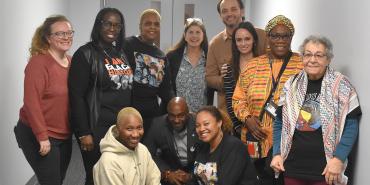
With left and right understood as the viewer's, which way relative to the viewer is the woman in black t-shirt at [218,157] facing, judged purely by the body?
facing the viewer and to the left of the viewer

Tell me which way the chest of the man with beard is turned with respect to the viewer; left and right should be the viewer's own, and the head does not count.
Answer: facing the viewer

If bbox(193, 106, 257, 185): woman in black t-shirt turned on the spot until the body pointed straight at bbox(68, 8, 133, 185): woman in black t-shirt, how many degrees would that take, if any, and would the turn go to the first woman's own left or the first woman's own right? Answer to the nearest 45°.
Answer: approximately 45° to the first woman's own right

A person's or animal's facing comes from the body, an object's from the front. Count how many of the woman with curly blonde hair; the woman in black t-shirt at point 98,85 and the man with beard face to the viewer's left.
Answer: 0

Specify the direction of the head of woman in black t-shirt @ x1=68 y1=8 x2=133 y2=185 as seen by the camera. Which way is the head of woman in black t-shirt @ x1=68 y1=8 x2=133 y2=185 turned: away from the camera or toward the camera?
toward the camera

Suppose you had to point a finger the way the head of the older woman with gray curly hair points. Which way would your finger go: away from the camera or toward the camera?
toward the camera

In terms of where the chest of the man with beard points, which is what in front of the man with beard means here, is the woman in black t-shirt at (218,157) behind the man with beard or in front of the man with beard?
in front

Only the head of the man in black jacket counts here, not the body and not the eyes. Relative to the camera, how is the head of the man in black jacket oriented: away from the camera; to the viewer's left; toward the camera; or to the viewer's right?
toward the camera

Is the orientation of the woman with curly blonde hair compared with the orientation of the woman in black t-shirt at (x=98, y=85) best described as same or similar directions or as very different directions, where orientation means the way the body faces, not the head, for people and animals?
same or similar directions

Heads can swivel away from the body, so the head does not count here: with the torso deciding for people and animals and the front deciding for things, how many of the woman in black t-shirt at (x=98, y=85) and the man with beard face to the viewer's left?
0
